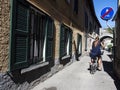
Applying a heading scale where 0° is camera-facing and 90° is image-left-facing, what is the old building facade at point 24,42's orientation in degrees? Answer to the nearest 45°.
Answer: approximately 315°
